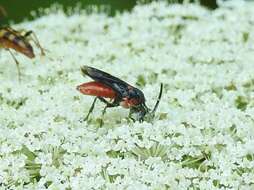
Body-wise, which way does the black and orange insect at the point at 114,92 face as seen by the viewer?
to the viewer's right

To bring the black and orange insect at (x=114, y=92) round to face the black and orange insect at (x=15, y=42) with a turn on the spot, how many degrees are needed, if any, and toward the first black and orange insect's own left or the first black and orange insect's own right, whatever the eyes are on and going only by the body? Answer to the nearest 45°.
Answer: approximately 135° to the first black and orange insect's own left
